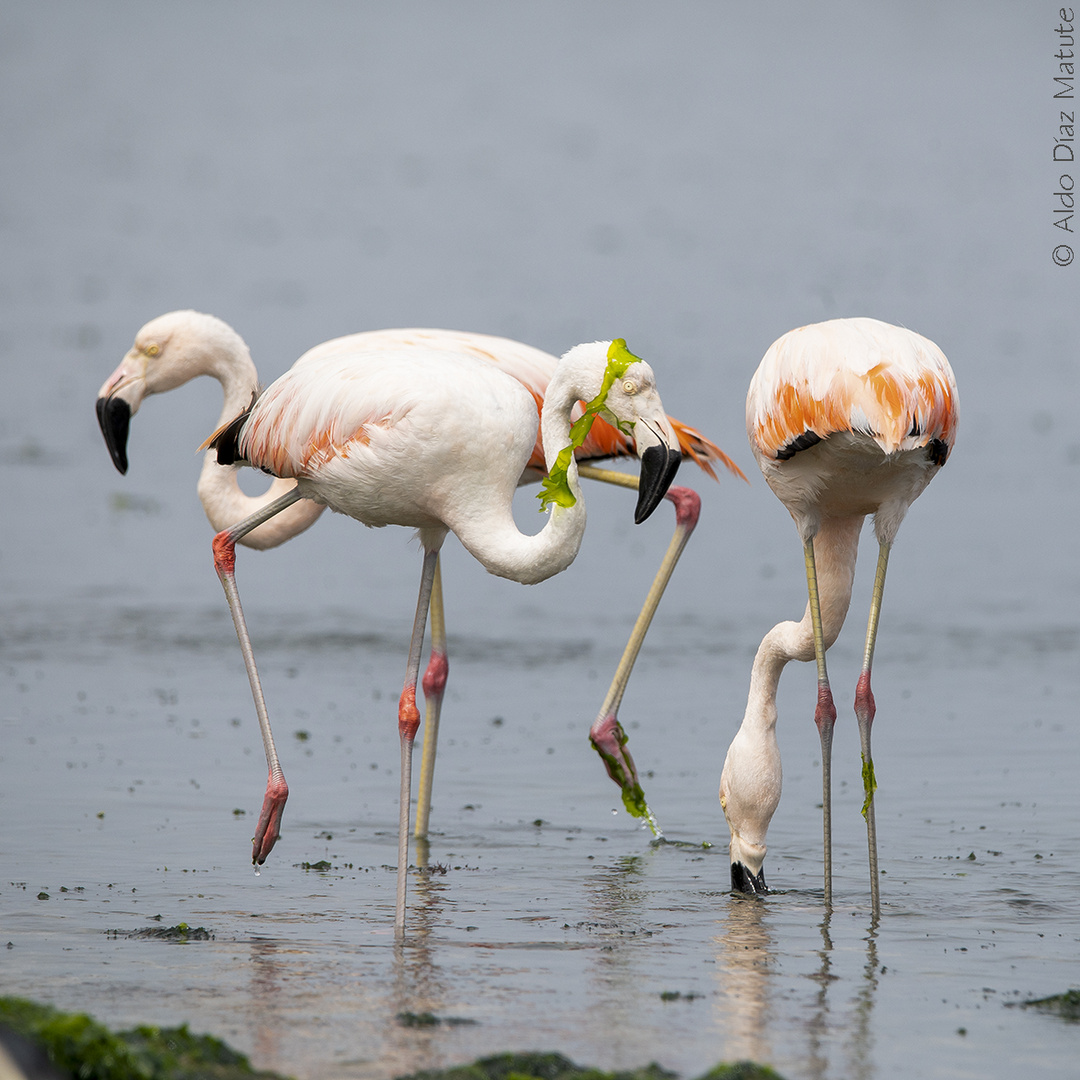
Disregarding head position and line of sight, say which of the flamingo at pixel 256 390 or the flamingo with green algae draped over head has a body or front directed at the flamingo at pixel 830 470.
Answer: the flamingo with green algae draped over head

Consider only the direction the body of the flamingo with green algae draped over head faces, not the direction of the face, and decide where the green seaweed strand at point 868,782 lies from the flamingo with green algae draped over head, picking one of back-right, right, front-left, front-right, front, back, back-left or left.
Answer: front

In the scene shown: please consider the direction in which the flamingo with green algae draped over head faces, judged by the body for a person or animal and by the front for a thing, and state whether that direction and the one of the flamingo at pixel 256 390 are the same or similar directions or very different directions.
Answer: very different directions

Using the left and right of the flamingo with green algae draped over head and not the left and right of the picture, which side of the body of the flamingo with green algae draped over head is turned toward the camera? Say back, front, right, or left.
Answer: right

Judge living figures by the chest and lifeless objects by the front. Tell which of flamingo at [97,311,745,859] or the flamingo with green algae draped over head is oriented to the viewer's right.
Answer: the flamingo with green algae draped over head

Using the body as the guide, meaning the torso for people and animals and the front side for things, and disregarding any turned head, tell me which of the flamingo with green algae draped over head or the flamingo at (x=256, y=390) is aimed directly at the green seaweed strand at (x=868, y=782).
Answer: the flamingo with green algae draped over head

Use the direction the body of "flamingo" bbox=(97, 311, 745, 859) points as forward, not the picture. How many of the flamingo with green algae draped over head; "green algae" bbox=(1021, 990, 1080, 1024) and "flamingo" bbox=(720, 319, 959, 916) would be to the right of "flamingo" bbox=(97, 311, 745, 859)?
0

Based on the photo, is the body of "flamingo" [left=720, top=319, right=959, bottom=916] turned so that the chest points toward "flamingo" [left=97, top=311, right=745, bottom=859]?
no

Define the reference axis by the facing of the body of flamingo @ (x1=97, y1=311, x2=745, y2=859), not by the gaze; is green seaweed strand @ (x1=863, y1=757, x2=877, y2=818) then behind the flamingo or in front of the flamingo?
behind

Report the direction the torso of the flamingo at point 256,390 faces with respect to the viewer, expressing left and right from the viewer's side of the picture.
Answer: facing to the left of the viewer

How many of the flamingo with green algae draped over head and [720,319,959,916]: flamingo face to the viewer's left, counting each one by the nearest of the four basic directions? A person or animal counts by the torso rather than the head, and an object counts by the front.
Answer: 0

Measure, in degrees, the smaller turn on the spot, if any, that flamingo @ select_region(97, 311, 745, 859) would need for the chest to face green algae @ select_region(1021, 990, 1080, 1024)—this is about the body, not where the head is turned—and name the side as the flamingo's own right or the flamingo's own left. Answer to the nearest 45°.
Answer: approximately 135° to the flamingo's own left
